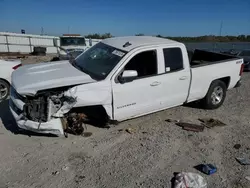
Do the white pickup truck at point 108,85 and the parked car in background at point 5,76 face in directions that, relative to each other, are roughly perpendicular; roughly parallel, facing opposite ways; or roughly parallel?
roughly parallel

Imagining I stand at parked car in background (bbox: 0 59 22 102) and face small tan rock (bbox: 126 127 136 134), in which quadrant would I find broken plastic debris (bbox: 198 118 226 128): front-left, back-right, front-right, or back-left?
front-left

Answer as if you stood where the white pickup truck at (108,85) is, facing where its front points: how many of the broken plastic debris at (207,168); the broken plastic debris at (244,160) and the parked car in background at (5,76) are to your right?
1

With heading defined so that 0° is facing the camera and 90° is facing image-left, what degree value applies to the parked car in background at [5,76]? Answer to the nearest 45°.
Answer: approximately 90°

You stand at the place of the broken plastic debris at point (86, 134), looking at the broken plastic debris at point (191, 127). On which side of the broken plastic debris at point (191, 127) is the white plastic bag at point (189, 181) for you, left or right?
right

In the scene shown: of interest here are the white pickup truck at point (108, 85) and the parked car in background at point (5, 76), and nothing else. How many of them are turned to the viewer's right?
0

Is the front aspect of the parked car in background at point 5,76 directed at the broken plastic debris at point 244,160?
no

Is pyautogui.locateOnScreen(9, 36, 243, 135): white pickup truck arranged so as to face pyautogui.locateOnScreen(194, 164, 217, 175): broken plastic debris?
no

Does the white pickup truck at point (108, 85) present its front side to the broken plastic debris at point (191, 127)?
no

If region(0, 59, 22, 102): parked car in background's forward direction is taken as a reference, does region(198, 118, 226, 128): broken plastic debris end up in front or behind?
behind
